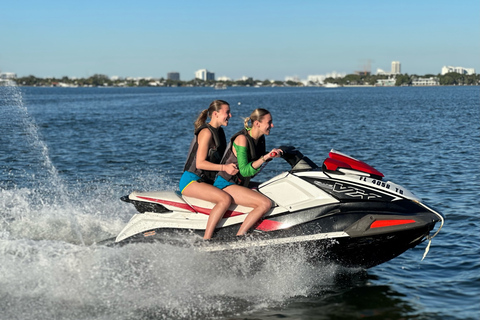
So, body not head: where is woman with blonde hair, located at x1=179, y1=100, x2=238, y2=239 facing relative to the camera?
to the viewer's right

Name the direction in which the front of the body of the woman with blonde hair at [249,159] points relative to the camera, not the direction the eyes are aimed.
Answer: to the viewer's right

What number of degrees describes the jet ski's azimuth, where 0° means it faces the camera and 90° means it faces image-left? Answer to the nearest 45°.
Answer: approximately 270°

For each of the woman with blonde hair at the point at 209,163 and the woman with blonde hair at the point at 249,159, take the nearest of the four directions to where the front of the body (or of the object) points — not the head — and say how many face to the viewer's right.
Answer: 2

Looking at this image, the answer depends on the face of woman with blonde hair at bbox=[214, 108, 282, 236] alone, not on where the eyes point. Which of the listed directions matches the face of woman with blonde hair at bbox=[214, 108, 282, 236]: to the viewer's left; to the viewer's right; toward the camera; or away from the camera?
to the viewer's right
